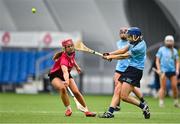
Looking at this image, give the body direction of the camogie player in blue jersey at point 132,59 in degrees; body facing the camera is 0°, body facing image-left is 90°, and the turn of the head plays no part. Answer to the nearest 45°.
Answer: approximately 90°

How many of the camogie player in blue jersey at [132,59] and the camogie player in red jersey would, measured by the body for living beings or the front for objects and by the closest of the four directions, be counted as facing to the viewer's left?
1

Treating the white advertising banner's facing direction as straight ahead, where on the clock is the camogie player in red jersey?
The camogie player in red jersey is roughly at 12 o'clock from the white advertising banner.

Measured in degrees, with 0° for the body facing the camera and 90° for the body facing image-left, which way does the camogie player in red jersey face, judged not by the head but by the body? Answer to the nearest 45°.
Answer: approximately 315°

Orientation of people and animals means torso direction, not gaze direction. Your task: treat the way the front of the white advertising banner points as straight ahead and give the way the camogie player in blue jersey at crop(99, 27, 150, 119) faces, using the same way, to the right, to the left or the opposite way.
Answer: to the right

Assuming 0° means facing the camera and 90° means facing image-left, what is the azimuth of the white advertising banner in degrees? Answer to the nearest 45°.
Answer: approximately 0°

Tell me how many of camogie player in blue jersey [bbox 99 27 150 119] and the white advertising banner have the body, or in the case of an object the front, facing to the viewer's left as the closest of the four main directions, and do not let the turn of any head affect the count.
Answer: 1
